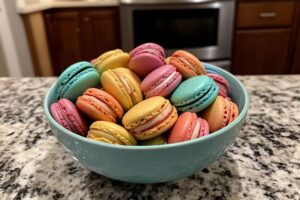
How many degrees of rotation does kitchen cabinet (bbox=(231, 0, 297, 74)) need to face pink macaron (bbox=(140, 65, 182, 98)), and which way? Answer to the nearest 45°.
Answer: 0° — it already faces it

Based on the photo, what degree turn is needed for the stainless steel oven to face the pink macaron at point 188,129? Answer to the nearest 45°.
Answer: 0° — it already faces it

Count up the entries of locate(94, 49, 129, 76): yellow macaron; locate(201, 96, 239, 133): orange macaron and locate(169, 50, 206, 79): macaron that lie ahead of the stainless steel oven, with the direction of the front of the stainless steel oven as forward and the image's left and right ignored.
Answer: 3

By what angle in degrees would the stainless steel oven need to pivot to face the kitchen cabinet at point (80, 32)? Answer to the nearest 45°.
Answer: approximately 90° to its right

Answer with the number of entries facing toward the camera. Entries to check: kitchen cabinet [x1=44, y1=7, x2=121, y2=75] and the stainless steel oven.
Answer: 2

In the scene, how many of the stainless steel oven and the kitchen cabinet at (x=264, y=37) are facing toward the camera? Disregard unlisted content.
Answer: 2

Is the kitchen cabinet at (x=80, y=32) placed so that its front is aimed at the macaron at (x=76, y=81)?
yes

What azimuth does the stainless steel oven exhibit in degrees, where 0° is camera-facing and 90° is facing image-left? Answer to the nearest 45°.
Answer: approximately 0°

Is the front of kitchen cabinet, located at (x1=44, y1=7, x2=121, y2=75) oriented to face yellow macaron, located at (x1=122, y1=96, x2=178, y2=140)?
yes
